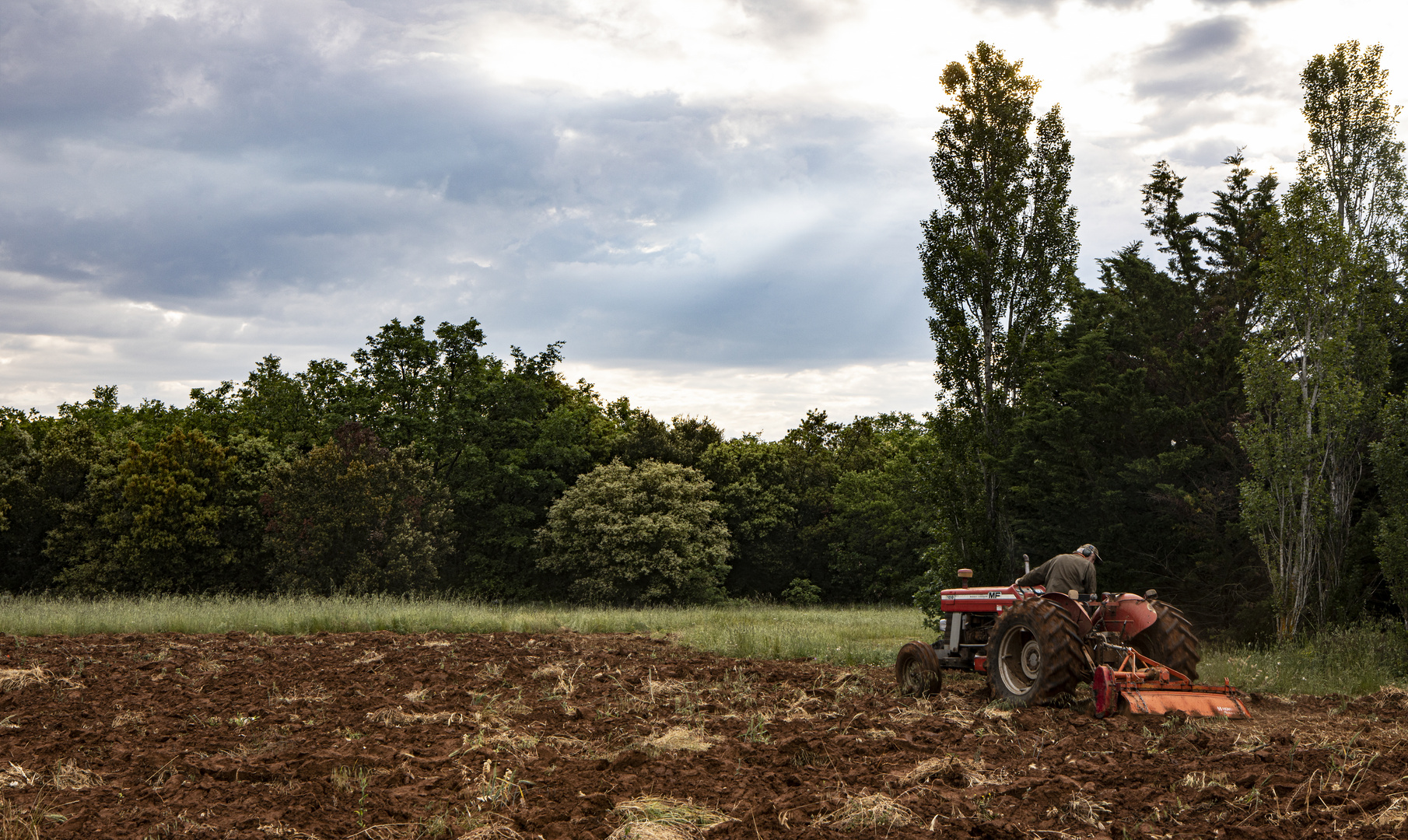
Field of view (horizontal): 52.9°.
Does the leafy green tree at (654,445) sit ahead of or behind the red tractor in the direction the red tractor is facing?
ahead

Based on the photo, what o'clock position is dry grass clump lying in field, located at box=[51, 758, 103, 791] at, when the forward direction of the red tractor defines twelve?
The dry grass clump lying in field is roughly at 9 o'clock from the red tractor.

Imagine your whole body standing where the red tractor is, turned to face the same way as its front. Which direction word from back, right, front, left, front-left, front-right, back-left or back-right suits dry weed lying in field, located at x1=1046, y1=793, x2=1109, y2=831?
back-left

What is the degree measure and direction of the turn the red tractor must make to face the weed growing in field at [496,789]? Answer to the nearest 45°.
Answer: approximately 90° to its left

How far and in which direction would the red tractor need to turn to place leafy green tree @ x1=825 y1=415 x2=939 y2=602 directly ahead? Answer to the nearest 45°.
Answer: approximately 45° to its right

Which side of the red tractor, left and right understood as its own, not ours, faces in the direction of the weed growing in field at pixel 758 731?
left

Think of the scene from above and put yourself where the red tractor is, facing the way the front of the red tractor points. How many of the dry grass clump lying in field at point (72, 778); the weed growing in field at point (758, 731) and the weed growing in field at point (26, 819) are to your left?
3

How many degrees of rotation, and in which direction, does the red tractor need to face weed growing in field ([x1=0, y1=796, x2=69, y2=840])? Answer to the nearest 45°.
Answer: approximately 90° to its left

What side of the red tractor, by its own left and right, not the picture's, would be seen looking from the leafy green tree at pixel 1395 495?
right

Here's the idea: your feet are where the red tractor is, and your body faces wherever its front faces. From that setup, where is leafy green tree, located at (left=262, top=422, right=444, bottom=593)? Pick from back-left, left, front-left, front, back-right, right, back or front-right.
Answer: front

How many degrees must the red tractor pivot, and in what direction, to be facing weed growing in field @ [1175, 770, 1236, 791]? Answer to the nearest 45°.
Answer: approximately 135° to its left

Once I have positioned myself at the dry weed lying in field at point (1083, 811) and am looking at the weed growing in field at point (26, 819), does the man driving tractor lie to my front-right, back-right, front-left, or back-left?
back-right

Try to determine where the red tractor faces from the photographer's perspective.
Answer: facing away from the viewer and to the left of the viewer
